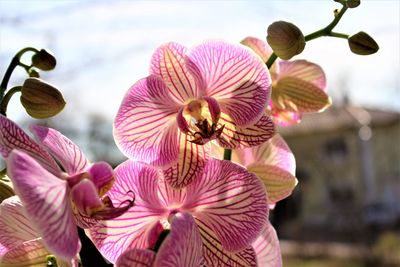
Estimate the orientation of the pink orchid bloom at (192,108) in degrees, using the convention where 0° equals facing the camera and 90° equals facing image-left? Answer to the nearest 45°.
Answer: approximately 0°
